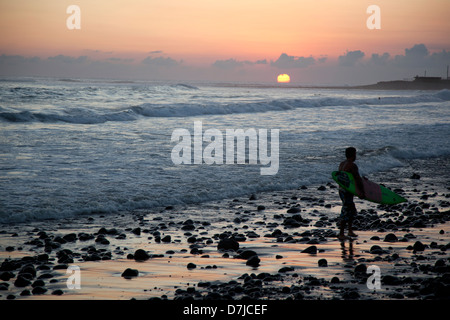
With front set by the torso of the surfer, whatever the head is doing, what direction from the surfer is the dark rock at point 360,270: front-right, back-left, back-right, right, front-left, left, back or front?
back-right
